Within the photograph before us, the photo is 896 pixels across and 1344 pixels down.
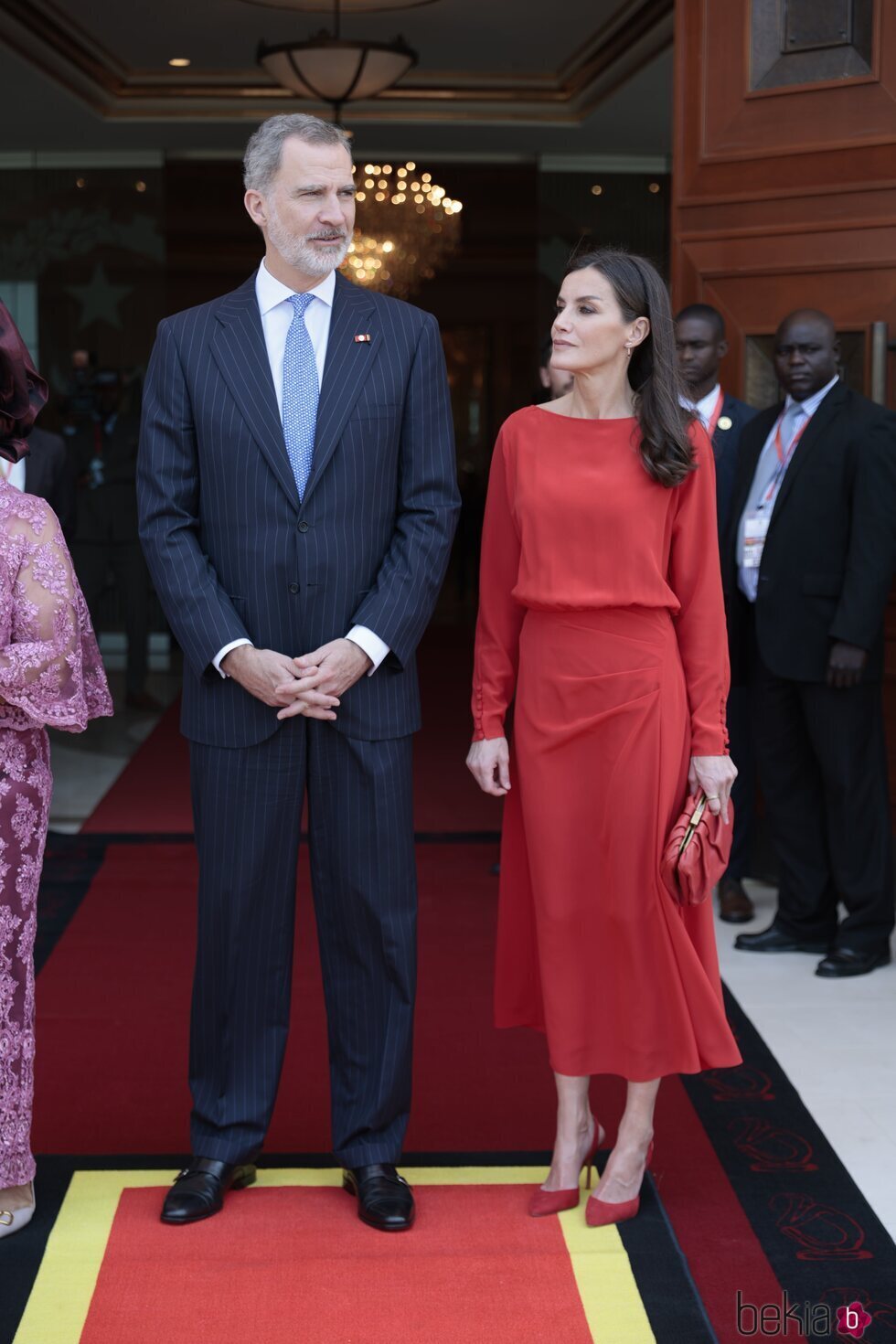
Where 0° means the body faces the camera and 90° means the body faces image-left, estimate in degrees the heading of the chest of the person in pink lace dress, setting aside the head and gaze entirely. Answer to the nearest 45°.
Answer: approximately 0°

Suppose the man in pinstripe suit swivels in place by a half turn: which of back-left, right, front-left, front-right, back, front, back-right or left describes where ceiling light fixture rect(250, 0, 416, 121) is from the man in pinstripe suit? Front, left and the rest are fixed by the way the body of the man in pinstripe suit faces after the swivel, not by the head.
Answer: front

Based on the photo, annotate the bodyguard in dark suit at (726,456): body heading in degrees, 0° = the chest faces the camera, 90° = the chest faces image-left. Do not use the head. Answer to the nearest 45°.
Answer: approximately 45°

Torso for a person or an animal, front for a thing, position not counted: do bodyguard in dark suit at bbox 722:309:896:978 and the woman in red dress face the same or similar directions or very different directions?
same or similar directions

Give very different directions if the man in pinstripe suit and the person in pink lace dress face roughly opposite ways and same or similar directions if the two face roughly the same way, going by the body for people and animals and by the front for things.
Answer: same or similar directions

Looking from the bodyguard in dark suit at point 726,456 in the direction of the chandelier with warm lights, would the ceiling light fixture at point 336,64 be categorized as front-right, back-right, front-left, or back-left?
front-left

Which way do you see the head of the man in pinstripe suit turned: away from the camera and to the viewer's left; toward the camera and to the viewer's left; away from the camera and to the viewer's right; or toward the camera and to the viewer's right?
toward the camera and to the viewer's right

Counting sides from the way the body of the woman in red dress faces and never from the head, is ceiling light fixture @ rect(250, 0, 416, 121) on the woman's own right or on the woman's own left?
on the woman's own right

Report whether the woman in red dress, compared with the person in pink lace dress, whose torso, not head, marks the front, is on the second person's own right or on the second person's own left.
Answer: on the second person's own left

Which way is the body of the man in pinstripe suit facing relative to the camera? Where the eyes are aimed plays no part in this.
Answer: toward the camera
